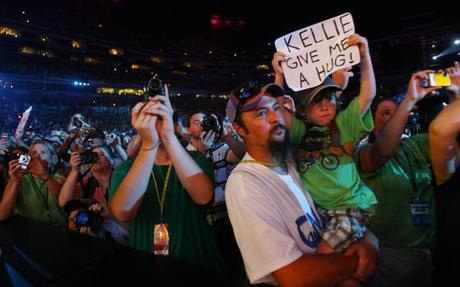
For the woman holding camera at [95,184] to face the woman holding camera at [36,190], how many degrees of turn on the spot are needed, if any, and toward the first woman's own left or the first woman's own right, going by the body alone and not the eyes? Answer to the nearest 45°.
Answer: approximately 90° to the first woman's own right

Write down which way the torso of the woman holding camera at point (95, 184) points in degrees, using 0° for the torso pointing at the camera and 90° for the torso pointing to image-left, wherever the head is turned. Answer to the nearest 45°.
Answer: approximately 45°
